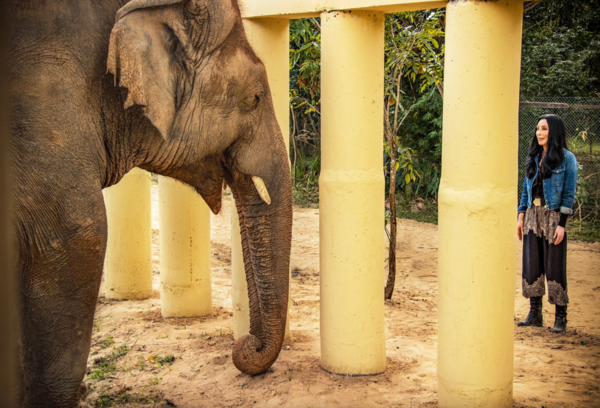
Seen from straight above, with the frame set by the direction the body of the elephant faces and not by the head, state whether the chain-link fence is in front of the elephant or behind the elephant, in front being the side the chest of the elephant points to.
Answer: in front

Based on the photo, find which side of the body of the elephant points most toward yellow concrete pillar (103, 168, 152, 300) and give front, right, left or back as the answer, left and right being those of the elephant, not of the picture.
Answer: left

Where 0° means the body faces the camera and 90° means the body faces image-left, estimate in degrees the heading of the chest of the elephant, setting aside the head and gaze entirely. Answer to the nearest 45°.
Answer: approximately 270°

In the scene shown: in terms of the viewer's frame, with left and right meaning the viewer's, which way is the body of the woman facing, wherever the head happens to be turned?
facing the viewer and to the left of the viewer

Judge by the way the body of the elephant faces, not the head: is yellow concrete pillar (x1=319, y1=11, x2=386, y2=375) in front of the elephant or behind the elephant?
in front

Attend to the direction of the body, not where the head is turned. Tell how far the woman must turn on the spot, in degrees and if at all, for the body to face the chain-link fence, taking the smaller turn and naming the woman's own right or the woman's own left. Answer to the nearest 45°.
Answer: approximately 135° to the woman's own right

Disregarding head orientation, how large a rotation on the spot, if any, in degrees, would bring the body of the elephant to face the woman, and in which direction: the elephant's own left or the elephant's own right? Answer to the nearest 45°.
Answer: approximately 45° to the elephant's own left

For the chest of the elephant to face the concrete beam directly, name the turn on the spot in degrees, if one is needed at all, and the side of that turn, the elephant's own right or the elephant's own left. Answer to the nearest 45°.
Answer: approximately 45° to the elephant's own left

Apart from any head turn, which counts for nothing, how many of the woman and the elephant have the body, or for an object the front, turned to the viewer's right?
1

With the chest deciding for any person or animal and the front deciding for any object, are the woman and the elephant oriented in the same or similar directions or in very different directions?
very different directions

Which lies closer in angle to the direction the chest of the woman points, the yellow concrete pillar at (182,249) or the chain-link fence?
the yellow concrete pillar

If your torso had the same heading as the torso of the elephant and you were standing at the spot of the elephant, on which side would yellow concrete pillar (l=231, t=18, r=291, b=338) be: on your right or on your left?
on your left
